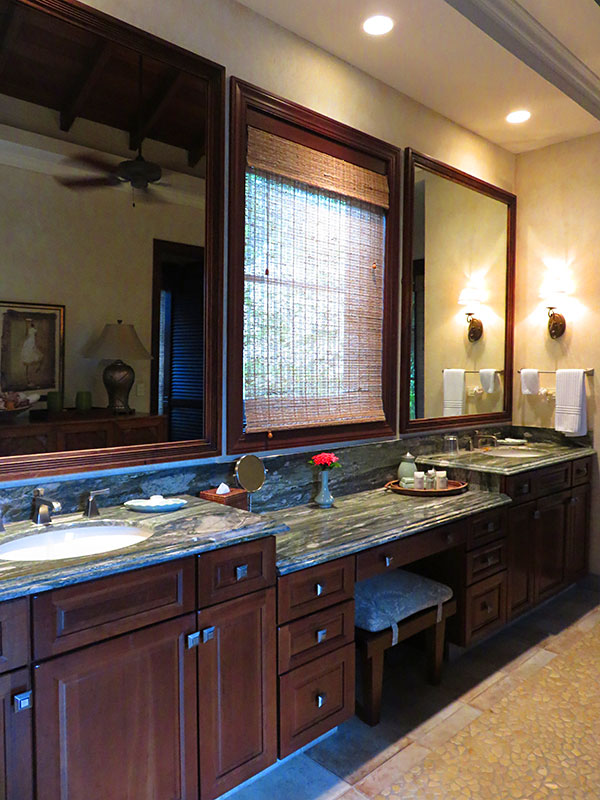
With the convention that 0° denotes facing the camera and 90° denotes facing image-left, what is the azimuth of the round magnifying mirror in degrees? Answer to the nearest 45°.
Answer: approximately 315°

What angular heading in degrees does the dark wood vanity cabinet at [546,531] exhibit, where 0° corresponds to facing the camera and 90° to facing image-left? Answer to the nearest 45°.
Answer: approximately 315°

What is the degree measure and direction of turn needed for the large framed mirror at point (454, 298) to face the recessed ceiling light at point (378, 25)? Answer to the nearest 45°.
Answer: approximately 45° to its right

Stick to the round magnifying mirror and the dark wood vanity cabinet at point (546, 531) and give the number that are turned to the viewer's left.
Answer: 0

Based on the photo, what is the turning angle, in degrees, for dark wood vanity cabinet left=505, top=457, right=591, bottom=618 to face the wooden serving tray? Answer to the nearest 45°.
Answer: approximately 90° to its right

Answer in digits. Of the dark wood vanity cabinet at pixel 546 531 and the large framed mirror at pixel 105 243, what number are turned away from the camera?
0

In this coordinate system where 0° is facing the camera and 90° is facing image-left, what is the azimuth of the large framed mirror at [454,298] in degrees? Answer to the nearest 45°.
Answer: approximately 315°

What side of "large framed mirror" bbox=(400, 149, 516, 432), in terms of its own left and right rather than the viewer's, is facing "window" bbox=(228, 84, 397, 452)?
right

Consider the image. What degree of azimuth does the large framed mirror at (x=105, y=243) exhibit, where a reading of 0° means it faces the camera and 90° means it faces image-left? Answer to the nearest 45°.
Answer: approximately 315°

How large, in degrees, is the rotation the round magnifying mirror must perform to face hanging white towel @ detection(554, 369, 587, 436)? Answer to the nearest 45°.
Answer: approximately 90° to its left
